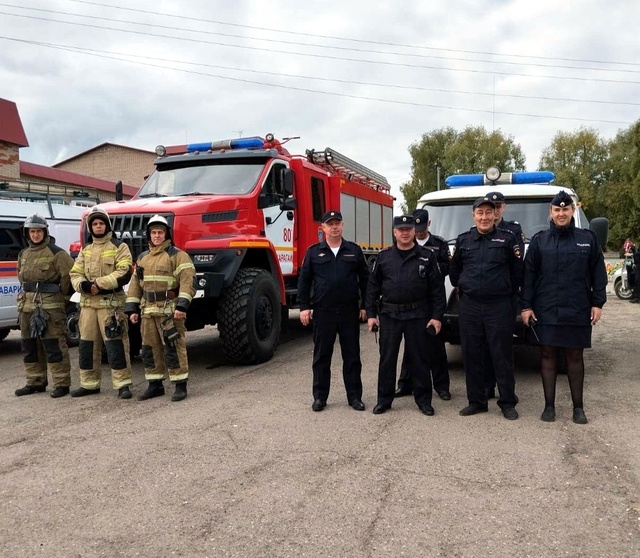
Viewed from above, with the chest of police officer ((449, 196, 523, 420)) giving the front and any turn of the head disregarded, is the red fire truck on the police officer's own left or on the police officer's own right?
on the police officer's own right

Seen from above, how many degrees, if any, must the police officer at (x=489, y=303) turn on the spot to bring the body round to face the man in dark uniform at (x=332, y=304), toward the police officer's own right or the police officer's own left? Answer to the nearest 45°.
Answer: approximately 90° to the police officer's own right

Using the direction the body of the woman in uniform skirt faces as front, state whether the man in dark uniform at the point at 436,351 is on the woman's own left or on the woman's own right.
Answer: on the woman's own right

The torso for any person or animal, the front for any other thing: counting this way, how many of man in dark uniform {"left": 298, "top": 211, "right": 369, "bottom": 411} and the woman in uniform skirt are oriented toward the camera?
2

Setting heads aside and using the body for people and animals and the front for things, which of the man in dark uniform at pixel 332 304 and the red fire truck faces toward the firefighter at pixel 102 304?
the red fire truck

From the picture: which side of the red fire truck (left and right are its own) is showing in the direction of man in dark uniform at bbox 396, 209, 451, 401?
left

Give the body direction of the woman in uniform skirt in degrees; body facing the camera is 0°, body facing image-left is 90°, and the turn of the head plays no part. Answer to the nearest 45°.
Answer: approximately 0°

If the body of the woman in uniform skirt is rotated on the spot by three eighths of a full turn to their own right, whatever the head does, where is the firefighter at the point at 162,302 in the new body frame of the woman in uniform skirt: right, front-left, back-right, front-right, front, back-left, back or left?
front-left

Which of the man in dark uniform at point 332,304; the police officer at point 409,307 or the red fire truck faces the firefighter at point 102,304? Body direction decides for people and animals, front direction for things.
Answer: the red fire truck

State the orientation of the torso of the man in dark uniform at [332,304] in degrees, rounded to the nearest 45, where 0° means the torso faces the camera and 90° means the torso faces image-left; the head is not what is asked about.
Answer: approximately 0°

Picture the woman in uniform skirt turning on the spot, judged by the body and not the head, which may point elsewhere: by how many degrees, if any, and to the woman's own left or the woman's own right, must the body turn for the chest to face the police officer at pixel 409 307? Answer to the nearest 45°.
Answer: approximately 90° to the woman's own right
